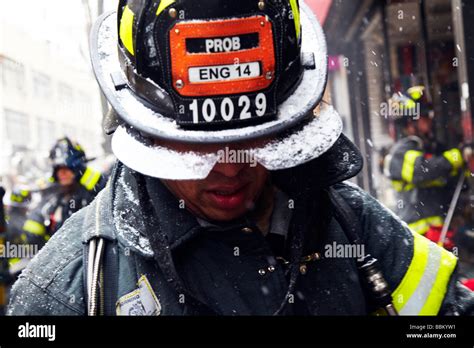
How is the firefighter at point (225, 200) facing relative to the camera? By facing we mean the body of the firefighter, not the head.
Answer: toward the camera

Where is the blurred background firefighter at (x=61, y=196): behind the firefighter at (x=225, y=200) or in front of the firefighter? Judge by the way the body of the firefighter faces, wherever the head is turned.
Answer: behind
